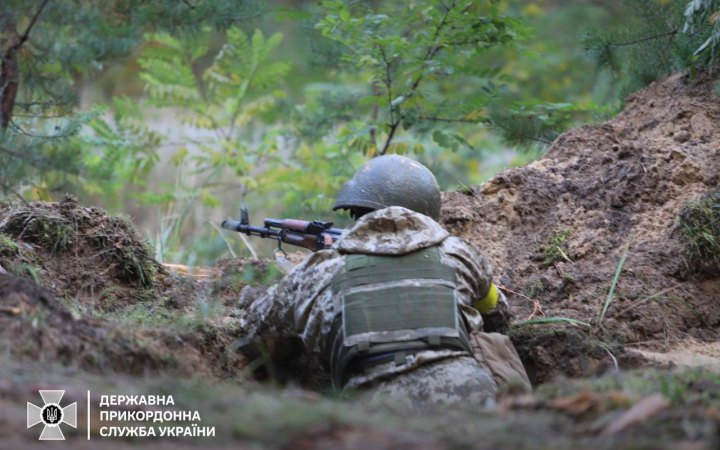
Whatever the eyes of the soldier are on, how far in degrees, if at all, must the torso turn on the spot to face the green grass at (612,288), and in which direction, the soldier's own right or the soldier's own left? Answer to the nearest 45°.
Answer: approximately 45° to the soldier's own right

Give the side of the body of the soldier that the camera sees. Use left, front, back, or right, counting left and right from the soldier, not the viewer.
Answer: back

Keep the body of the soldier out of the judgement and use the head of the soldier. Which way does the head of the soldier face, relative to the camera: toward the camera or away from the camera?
away from the camera
